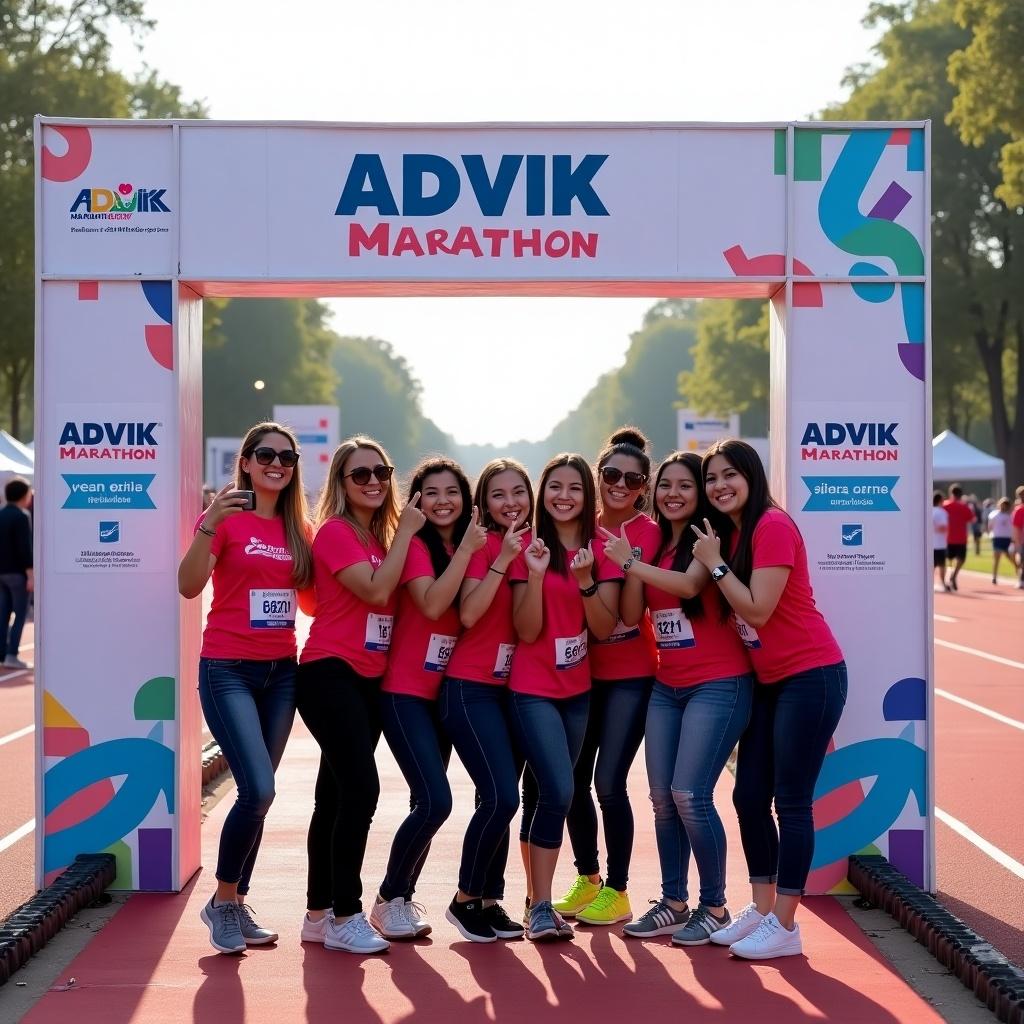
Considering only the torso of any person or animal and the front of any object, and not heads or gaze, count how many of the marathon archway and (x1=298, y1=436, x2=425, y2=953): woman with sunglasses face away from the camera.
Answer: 0

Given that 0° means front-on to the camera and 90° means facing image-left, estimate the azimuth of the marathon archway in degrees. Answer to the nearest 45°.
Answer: approximately 0°

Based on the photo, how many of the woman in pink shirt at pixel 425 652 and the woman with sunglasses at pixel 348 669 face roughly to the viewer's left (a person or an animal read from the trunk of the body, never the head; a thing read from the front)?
0

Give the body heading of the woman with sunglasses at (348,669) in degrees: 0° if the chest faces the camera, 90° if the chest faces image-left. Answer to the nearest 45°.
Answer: approximately 315°
